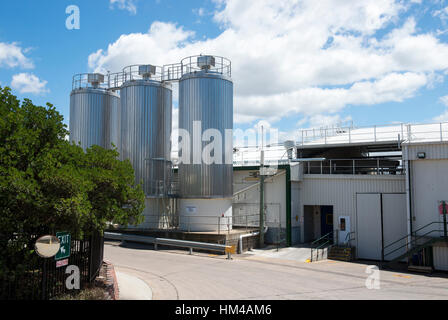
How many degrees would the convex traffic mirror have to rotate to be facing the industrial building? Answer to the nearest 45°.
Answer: approximately 135° to its left

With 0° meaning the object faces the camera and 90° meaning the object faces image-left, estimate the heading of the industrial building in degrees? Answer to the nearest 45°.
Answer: approximately 45°

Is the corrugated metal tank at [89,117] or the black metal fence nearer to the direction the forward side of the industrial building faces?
the black metal fence

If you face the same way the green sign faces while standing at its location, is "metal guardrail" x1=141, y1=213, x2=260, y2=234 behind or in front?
behind

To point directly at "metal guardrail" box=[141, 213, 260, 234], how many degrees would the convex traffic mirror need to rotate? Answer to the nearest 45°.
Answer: approximately 135° to its left

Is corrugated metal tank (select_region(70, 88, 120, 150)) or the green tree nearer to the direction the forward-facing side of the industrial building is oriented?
the green tree

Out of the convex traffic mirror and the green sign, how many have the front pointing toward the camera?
2

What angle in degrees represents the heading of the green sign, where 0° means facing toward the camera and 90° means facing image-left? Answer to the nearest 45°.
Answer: approximately 0°

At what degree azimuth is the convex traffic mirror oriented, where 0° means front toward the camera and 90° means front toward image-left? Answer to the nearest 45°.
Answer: approximately 0°
